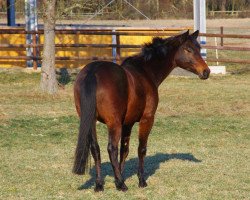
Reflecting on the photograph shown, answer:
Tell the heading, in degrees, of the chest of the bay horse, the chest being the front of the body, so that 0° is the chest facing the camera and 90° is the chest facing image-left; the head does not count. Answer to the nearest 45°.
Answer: approximately 225°
